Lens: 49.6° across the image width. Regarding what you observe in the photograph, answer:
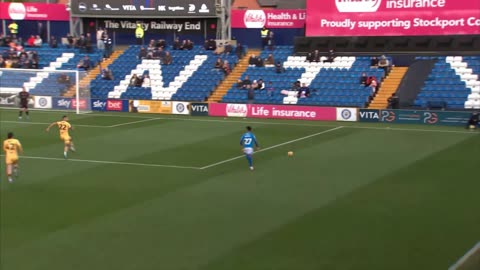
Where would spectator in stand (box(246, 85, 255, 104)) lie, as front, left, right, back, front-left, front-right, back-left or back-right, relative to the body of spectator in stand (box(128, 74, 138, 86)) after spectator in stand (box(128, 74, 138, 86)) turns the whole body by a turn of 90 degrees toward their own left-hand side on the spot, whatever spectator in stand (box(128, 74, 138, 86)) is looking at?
front

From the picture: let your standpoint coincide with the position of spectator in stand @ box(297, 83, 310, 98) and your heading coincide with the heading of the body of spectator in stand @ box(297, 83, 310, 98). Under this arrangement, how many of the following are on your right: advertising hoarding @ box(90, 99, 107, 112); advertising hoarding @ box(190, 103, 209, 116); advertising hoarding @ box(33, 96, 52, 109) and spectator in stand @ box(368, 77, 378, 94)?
3

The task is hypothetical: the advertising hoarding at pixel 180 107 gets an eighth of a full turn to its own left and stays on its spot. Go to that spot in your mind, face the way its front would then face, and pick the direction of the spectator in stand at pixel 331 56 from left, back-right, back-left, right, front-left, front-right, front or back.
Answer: front-left

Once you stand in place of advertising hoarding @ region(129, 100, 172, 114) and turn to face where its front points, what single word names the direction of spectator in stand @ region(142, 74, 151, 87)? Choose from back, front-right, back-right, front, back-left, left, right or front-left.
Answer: back
